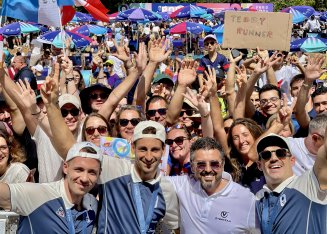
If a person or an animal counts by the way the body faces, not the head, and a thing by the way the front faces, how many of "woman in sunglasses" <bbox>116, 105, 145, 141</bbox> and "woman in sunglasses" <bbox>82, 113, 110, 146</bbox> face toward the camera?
2

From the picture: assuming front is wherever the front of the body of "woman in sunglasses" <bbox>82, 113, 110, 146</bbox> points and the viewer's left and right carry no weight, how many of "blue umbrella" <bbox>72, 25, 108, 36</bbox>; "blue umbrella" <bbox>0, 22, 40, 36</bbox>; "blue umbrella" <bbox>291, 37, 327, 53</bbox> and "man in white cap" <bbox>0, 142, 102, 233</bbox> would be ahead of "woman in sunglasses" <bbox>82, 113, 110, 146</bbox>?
1

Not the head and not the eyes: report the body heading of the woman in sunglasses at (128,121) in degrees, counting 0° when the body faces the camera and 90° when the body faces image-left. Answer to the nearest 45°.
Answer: approximately 0°

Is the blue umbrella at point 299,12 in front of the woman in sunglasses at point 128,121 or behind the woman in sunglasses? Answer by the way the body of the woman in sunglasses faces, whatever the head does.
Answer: behind

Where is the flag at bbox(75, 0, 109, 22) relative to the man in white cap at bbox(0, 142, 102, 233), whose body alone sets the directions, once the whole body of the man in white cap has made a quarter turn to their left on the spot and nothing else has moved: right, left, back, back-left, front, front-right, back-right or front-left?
front-left

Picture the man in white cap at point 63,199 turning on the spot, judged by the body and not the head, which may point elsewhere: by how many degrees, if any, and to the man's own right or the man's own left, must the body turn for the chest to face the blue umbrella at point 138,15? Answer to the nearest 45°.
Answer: approximately 135° to the man's own left

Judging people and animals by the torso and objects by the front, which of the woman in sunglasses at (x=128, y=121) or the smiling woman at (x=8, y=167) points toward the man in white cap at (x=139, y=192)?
the woman in sunglasses

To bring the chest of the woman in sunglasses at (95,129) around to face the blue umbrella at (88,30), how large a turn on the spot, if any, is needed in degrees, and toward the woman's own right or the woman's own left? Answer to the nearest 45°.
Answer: approximately 180°

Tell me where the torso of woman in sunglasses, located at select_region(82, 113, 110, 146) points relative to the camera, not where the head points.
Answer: toward the camera
